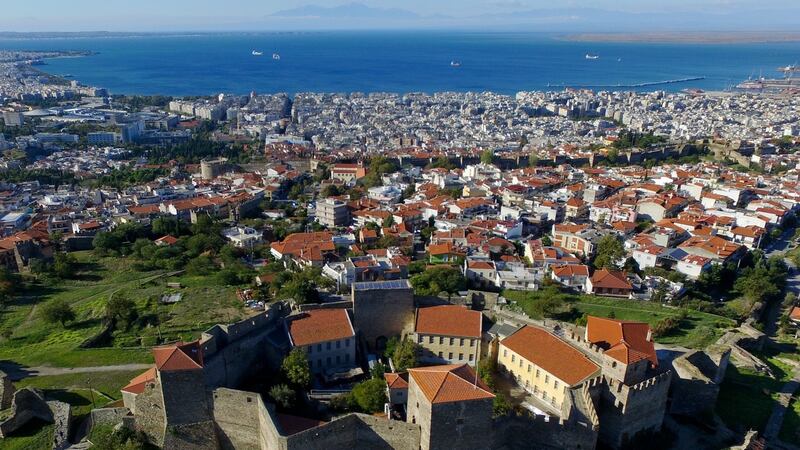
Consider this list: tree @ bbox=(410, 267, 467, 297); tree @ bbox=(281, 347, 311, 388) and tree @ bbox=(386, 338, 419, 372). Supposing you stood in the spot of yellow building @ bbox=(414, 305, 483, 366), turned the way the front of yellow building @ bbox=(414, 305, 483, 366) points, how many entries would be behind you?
1

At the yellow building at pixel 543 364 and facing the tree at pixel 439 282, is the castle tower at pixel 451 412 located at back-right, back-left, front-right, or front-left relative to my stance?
back-left

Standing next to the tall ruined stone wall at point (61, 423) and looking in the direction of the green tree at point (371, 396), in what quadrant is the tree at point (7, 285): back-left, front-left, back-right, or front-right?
back-left

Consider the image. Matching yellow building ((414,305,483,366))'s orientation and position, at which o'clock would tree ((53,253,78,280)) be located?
The tree is roughly at 4 o'clock from the yellow building.

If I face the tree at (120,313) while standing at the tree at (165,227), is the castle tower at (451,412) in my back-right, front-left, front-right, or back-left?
front-left

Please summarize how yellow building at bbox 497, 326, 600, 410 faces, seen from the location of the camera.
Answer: facing the viewer and to the left of the viewer

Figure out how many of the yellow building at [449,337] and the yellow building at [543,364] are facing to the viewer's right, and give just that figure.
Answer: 0

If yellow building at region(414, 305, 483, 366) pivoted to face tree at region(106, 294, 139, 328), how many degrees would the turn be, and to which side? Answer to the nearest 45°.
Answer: approximately 90° to its right

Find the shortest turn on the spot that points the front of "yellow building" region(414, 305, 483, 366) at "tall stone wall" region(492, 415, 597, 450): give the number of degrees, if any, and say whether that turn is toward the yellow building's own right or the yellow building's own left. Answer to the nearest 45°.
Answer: approximately 45° to the yellow building's own left

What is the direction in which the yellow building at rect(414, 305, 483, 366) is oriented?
toward the camera

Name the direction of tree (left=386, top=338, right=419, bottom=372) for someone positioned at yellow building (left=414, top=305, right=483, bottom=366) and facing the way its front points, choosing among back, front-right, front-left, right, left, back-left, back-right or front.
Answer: front-right

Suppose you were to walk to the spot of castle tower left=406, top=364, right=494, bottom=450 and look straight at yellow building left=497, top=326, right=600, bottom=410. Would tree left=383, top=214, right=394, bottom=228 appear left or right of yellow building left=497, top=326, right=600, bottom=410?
left

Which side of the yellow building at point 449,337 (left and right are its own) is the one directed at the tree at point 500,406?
front

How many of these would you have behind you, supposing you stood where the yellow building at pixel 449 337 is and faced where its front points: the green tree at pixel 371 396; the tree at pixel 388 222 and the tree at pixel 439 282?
2

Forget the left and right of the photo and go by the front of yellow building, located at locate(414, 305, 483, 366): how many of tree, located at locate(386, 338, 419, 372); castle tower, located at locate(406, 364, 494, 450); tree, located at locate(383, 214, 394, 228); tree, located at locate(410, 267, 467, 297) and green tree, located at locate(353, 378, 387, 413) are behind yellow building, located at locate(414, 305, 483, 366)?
2

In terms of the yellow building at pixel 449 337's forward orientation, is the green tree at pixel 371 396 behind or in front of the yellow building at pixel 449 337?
in front

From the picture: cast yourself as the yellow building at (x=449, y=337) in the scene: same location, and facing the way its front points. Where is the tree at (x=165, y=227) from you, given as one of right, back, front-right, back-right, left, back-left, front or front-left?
back-right

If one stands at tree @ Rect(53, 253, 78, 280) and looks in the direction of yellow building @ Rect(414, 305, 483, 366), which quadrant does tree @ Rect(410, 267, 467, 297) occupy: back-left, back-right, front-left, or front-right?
front-left

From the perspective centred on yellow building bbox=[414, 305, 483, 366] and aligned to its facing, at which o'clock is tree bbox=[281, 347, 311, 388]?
The tree is roughly at 2 o'clock from the yellow building.
